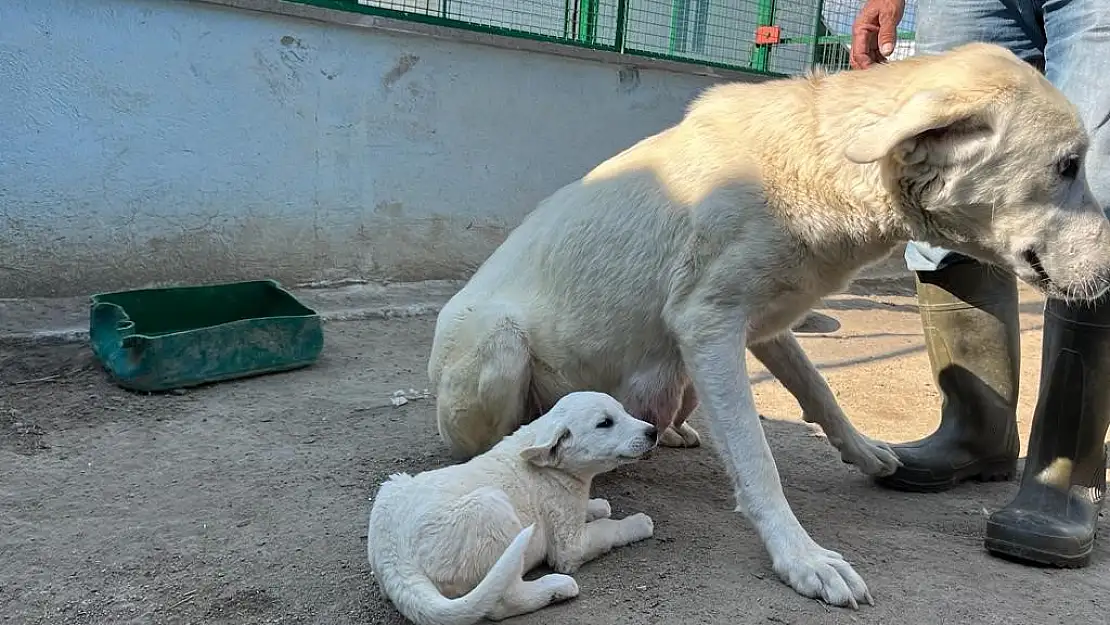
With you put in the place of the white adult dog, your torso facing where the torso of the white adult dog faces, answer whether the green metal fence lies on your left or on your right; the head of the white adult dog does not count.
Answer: on your left

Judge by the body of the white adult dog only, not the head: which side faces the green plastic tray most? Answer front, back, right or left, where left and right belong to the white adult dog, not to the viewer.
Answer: back

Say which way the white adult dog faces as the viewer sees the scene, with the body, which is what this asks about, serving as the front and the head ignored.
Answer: to the viewer's right

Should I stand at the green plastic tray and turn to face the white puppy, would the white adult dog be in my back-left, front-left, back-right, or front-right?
front-left

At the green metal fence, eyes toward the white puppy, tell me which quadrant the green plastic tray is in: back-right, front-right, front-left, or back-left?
front-right
